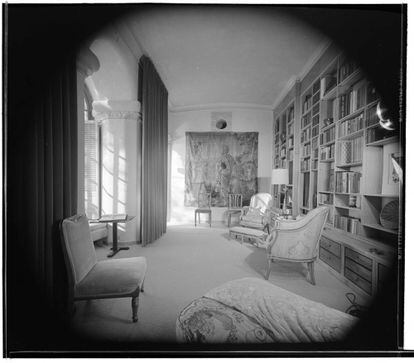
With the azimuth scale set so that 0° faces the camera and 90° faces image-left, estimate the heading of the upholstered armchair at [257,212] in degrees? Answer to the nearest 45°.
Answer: approximately 45°

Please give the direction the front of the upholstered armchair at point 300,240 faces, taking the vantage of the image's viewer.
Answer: facing to the left of the viewer

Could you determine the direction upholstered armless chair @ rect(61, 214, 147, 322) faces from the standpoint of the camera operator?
facing to the right of the viewer

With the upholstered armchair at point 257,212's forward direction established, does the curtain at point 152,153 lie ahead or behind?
ahead

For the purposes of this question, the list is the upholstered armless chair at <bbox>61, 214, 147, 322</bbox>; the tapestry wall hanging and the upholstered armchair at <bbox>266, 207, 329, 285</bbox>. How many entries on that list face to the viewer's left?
1

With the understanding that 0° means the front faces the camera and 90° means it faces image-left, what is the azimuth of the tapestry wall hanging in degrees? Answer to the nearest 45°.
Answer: approximately 0°

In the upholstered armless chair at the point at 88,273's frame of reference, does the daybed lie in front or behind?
in front

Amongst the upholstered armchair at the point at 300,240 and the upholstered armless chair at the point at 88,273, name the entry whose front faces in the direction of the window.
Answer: the upholstered armchair at the point at 300,240

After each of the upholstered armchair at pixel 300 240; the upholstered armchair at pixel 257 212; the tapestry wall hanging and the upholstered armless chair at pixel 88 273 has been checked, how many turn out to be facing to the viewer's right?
1

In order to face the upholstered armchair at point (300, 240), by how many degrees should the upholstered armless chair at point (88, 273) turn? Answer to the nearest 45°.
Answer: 0° — it already faces it

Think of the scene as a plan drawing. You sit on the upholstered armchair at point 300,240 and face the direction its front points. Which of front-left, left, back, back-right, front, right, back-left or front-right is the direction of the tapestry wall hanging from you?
front-right

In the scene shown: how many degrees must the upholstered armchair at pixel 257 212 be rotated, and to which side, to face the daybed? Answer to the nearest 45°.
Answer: approximately 45° to its left

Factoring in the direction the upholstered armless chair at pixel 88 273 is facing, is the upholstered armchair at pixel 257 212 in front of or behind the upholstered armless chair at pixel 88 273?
in front
